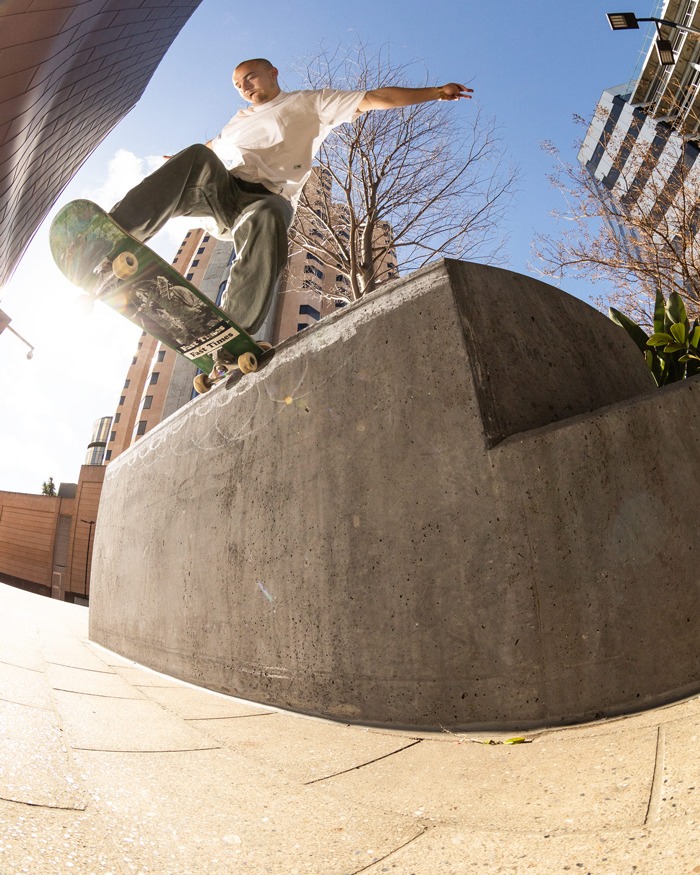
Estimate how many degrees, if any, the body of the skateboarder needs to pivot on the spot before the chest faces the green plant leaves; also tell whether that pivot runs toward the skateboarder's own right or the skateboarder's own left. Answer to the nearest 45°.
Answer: approximately 135° to the skateboarder's own left

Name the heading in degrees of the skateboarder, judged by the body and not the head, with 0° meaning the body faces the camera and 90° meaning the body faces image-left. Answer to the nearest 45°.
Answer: approximately 45°

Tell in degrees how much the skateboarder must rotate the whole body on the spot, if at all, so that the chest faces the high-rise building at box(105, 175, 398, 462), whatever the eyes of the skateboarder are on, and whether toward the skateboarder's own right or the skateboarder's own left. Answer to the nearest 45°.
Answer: approximately 135° to the skateboarder's own right

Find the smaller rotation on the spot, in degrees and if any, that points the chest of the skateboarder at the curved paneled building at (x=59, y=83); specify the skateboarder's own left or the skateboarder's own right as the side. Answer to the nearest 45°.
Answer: approximately 90° to the skateboarder's own right
